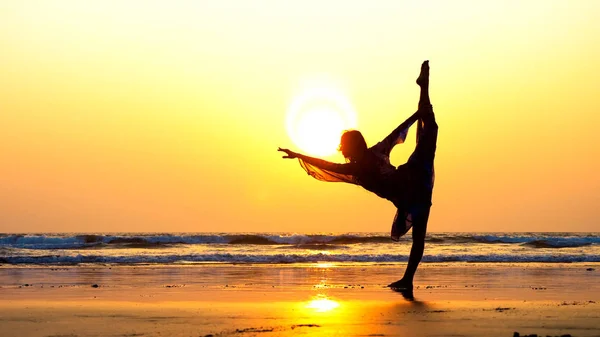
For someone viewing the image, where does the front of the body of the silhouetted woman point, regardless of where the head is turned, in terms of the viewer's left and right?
facing to the left of the viewer

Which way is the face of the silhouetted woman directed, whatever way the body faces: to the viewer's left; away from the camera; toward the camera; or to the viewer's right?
to the viewer's left
